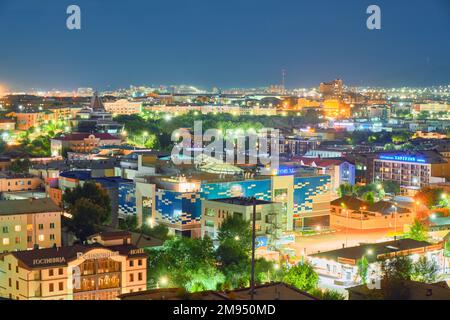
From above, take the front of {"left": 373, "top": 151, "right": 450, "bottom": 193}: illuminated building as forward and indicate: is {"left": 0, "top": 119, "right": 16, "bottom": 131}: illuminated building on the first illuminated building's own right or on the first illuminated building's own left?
on the first illuminated building's own right

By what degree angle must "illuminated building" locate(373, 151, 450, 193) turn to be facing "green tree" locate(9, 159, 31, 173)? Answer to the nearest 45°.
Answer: approximately 45° to its right

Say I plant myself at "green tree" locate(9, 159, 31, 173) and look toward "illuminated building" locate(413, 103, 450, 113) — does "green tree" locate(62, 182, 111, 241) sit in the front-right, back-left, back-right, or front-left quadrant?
back-right

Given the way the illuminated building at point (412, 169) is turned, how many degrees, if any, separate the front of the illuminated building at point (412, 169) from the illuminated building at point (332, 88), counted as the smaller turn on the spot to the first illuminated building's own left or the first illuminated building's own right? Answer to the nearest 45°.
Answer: approximately 135° to the first illuminated building's own right

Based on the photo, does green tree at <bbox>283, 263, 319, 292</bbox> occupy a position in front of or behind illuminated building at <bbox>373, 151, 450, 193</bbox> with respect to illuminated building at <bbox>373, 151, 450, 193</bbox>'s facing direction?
in front

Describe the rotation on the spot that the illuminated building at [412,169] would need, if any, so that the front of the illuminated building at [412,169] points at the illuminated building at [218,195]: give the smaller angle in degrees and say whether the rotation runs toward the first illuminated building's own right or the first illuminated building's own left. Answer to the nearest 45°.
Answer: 0° — it already faces it

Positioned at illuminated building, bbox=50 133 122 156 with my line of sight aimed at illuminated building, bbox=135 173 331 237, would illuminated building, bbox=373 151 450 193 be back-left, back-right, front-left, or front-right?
front-left

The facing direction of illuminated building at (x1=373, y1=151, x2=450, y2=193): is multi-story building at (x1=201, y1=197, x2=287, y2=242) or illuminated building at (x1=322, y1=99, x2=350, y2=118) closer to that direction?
the multi-story building

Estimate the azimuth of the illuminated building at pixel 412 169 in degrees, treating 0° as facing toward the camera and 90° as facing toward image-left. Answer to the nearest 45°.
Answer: approximately 45°

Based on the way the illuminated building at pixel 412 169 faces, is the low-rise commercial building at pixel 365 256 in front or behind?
in front

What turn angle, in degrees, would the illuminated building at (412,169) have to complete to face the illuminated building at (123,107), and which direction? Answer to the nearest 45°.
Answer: approximately 90° to its right
